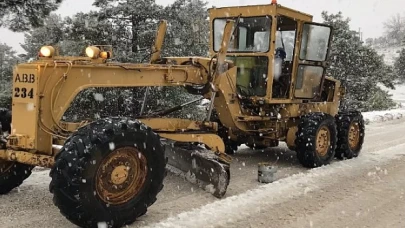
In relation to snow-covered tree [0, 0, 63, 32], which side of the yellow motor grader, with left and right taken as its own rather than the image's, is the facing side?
right

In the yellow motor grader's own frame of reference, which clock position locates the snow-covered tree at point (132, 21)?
The snow-covered tree is roughly at 4 o'clock from the yellow motor grader.

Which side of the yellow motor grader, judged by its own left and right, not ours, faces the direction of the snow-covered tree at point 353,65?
back

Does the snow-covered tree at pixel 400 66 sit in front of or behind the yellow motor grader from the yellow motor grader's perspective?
behind

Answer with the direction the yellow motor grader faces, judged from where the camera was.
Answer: facing the viewer and to the left of the viewer
